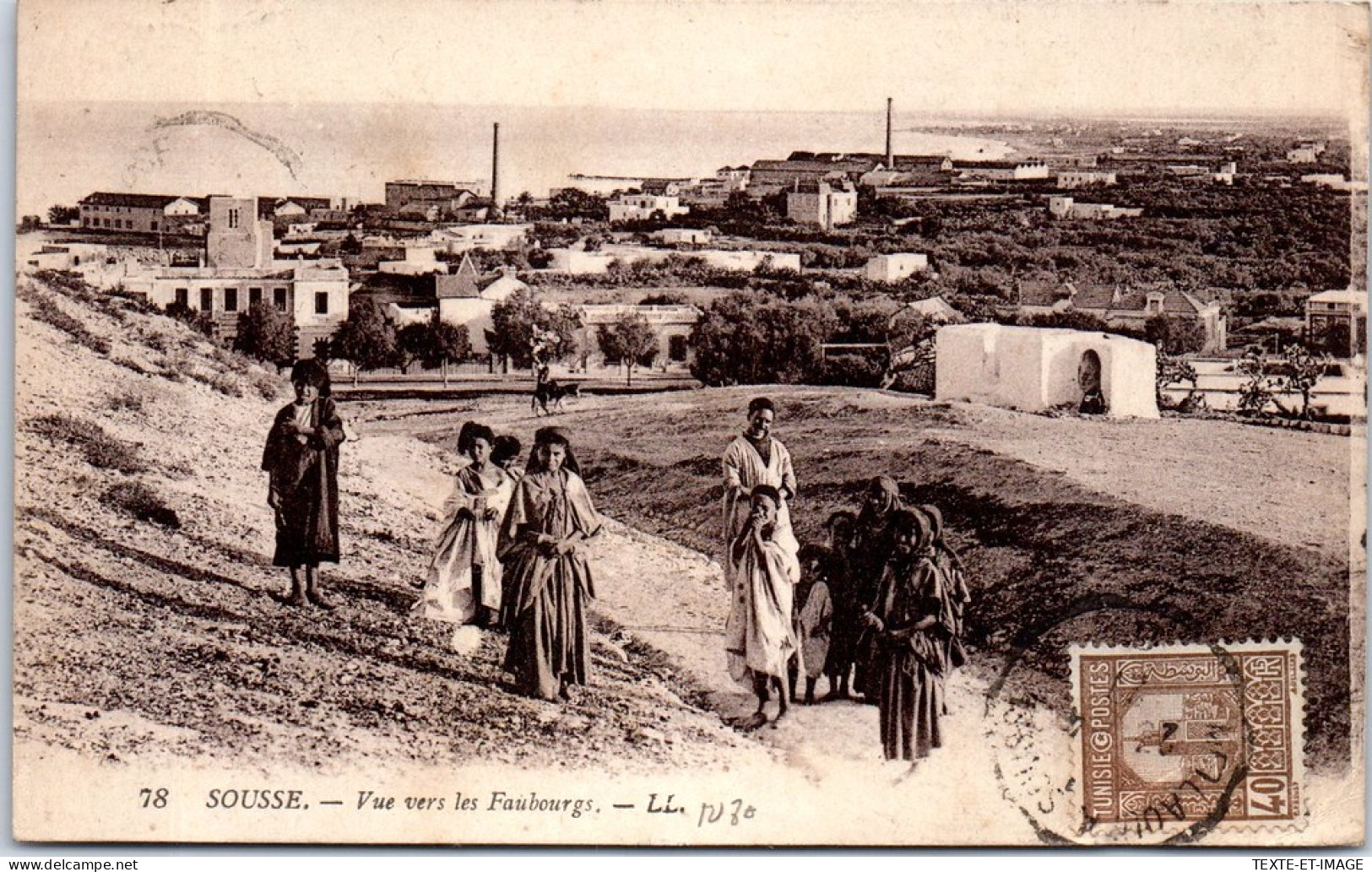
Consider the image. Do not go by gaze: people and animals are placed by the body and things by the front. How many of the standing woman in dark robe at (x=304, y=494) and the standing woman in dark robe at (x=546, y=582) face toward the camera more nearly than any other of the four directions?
2

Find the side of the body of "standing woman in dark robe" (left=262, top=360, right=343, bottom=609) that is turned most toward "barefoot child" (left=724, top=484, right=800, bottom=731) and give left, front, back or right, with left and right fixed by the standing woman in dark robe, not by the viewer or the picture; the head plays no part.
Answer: left

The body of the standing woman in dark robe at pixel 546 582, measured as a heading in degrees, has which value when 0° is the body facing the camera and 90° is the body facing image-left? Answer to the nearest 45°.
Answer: approximately 0°

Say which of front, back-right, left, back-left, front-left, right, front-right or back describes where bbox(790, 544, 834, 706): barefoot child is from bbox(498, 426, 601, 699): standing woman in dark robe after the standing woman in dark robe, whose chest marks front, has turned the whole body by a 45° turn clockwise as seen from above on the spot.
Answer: back-left

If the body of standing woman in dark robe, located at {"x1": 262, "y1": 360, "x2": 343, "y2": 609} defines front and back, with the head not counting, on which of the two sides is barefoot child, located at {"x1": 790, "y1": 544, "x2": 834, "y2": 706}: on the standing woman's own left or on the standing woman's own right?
on the standing woman's own left
